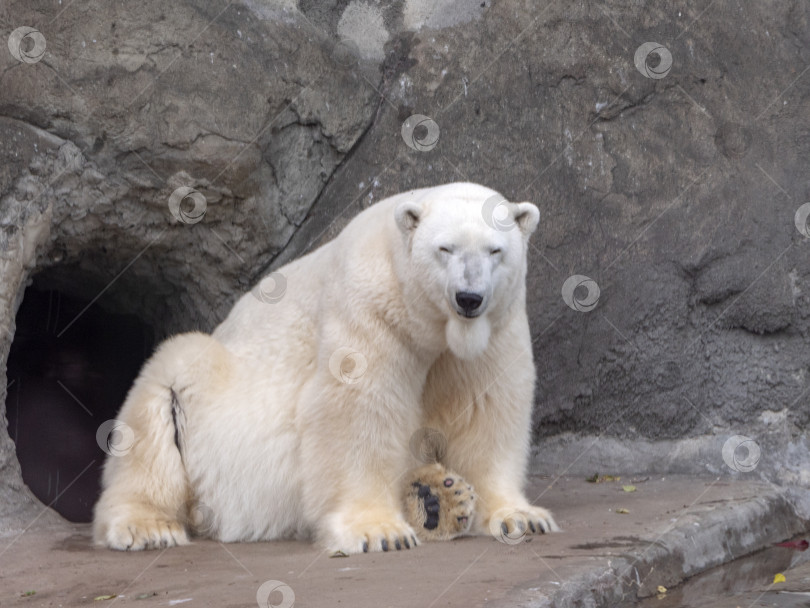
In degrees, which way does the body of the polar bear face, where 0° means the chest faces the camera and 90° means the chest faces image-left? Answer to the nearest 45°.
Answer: approximately 315°
